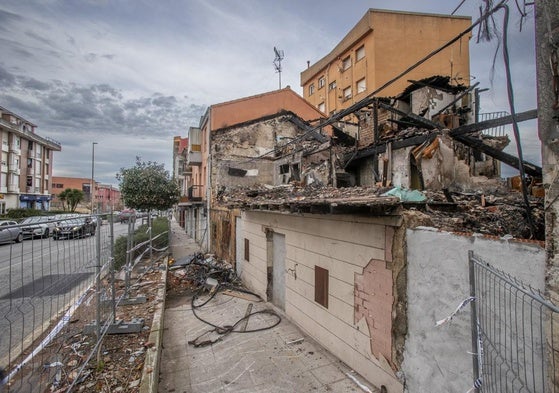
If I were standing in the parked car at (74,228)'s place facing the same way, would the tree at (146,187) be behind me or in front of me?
behind

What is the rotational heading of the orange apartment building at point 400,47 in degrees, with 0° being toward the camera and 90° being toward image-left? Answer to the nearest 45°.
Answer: approximately 45°

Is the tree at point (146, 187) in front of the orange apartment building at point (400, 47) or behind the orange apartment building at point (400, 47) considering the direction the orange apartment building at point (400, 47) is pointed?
in front

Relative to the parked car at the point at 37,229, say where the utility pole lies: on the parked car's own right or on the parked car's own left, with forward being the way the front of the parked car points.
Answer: on the parked car's own left

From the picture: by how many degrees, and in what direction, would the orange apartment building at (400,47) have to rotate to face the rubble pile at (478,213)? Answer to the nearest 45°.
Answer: approximately 45° to its left

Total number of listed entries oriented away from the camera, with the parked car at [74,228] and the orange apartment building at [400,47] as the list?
0

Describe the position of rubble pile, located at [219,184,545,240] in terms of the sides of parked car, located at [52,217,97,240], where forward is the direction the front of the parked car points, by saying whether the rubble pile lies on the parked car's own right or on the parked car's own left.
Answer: on the parked car's own left

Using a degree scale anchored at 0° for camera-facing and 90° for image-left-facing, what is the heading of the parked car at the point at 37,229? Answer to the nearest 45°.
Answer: approximately 45°

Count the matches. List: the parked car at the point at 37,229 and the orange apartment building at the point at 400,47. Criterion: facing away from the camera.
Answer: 0
